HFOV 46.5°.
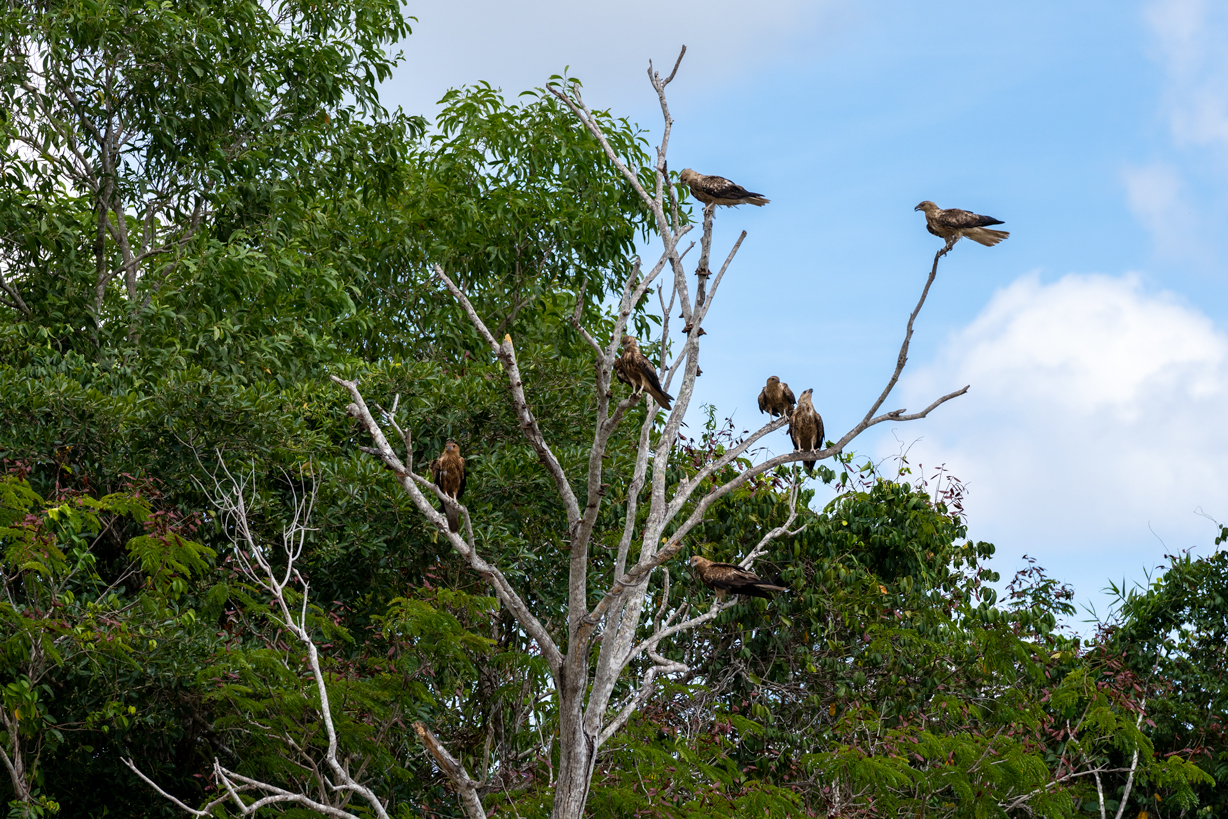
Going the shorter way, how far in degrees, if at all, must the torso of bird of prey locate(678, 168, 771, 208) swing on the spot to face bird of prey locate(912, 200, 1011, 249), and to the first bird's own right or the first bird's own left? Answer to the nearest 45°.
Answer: approximately 180°

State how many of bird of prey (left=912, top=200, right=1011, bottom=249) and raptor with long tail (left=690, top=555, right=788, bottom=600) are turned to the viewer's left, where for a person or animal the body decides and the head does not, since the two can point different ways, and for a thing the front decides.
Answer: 2

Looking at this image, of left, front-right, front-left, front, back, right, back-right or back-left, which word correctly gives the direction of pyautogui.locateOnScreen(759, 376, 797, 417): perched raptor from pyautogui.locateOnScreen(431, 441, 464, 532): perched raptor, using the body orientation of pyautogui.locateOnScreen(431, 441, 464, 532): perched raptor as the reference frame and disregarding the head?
left

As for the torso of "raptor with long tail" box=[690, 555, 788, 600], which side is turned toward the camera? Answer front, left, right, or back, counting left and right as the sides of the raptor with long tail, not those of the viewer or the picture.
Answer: left

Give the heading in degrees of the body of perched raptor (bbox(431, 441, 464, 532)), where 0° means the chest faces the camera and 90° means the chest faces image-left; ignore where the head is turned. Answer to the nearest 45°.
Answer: approximately 0°

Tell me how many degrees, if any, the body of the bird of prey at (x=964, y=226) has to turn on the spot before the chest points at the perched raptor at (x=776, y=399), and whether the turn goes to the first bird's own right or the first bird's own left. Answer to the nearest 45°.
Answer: approximately 45° to the first bird's own right
